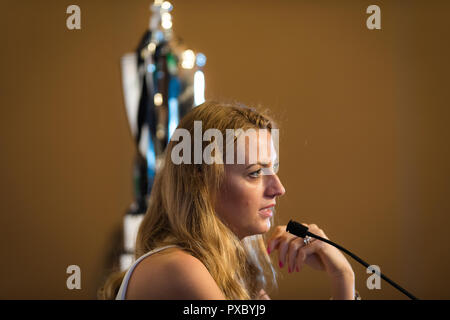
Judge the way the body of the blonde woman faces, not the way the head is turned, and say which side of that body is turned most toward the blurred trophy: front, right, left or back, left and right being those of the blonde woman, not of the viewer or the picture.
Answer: left

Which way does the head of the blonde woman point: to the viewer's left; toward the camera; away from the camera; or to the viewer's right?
to the viewer's right

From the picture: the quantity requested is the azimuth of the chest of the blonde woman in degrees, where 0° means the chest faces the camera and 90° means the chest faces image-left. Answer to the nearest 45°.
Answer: approximately 270°
